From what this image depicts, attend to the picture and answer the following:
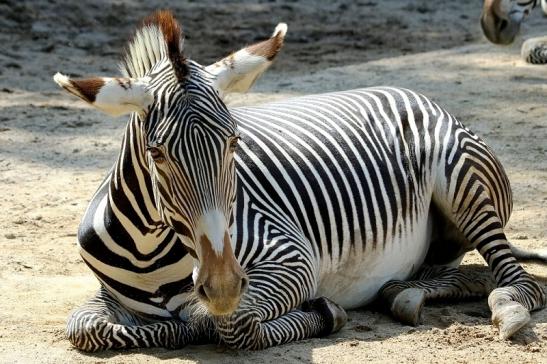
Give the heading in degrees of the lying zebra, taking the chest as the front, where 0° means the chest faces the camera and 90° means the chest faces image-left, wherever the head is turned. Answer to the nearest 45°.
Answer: approximately 45°

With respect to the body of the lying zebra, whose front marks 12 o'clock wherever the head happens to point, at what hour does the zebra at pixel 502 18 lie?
The zebra is roughly at 5 o'clock from the lying zebra.
